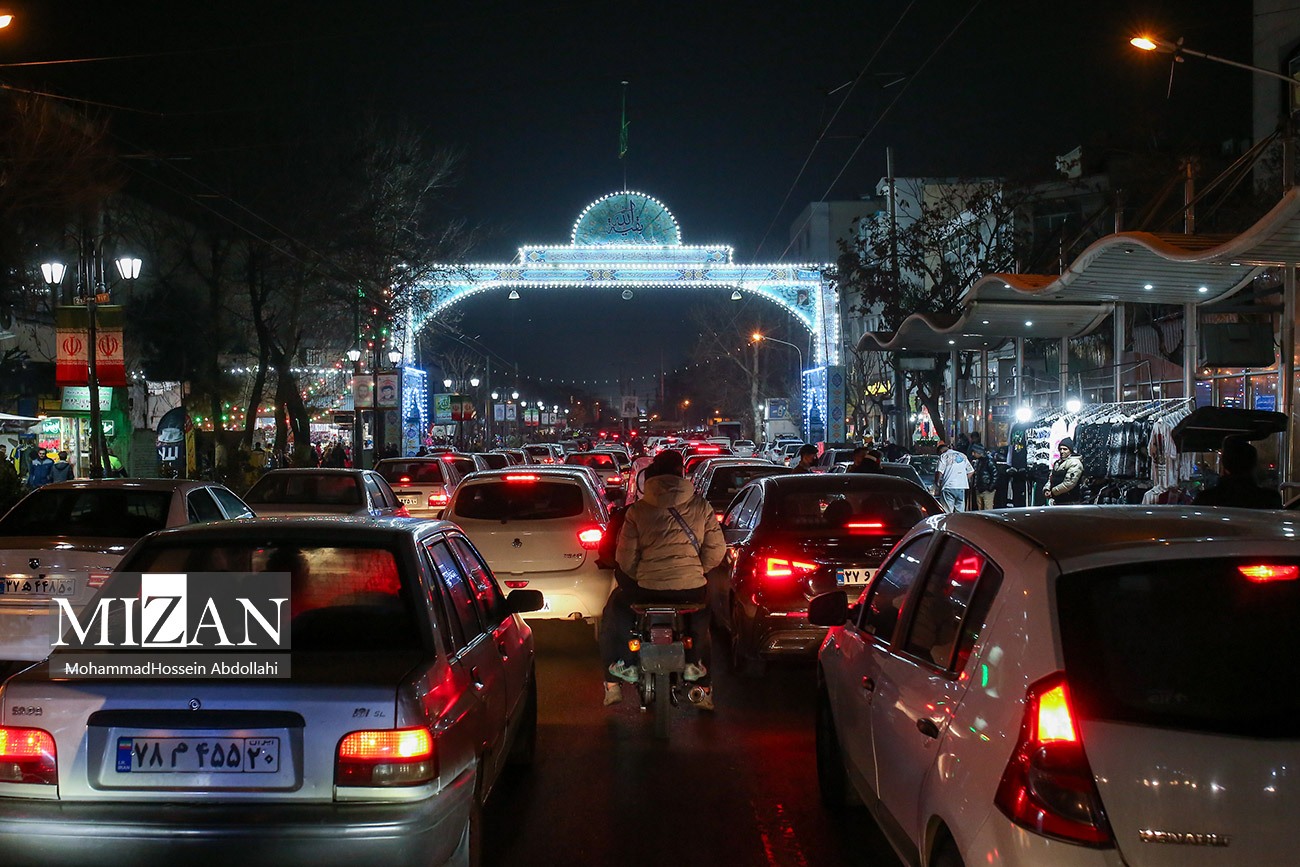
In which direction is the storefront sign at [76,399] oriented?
toward the camera

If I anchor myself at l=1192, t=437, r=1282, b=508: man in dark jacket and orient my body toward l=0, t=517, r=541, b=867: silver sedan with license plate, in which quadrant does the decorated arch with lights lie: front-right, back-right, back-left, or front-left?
back-right

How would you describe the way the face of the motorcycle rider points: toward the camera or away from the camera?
away from the camera

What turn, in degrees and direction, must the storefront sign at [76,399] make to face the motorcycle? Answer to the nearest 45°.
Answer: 0° — it already faces it

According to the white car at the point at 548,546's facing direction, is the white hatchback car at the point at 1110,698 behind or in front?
behind

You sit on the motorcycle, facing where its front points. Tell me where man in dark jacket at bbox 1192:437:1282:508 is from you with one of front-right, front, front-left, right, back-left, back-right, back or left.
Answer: right

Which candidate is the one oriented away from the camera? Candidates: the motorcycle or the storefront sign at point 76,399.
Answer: the motorcycle

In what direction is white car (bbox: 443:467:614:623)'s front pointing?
away from the camera

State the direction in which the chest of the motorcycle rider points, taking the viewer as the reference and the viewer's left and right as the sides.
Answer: facing away from the viewer

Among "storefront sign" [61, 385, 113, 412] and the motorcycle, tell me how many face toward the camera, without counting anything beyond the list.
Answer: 1

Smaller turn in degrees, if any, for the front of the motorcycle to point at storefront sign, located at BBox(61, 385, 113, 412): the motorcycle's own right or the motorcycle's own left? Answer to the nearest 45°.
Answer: approximately 45° to the motorcycle's own left

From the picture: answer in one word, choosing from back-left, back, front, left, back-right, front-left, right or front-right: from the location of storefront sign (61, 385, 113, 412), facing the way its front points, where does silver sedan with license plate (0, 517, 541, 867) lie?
front

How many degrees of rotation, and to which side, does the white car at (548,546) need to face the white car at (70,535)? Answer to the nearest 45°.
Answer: approximately 90° to its left

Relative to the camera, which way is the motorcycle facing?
away from the camera

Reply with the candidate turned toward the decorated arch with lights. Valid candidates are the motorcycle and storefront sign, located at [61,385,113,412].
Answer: the motorcycle

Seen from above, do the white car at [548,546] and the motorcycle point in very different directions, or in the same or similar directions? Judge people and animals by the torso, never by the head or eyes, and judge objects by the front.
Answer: same or similar directions
